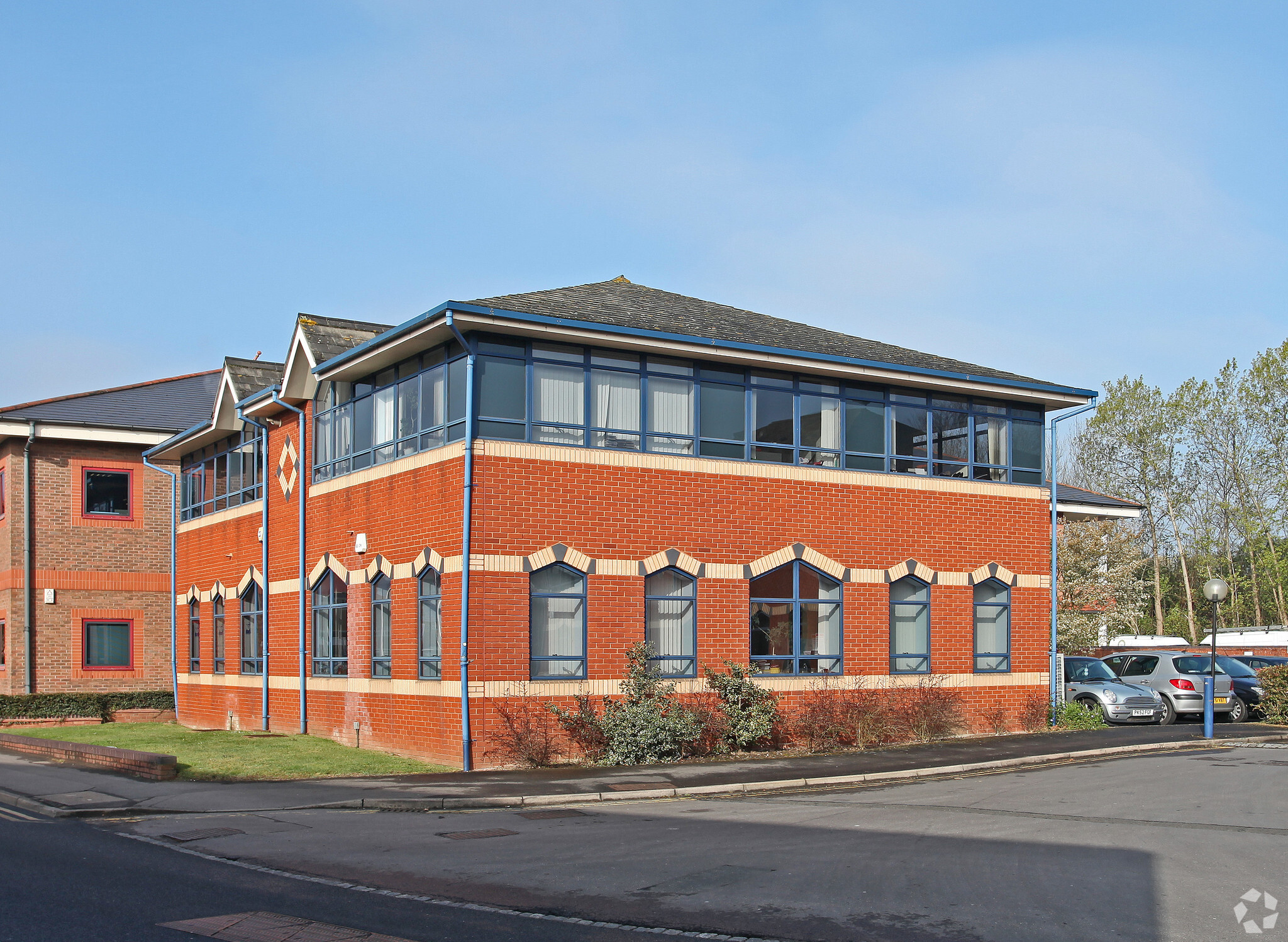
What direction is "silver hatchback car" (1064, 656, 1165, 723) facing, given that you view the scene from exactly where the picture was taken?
facing the viewer and to the right of the viewer

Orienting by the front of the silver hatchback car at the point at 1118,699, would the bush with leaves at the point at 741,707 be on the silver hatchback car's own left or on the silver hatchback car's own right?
on the silver hatchback car's own right

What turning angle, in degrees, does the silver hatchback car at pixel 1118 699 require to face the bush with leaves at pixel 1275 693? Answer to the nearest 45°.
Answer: approximately 90° to its left

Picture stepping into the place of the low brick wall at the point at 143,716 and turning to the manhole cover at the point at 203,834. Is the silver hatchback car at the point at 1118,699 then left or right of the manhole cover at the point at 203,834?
left
